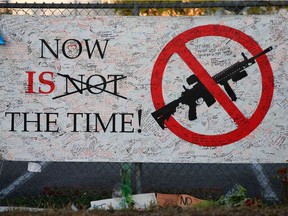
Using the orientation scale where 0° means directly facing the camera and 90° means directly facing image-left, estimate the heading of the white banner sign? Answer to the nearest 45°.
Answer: approximately 0°
